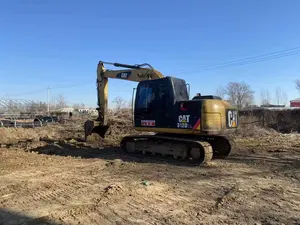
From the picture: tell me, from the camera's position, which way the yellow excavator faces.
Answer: facing away from the viewer and to the left of the viewer
